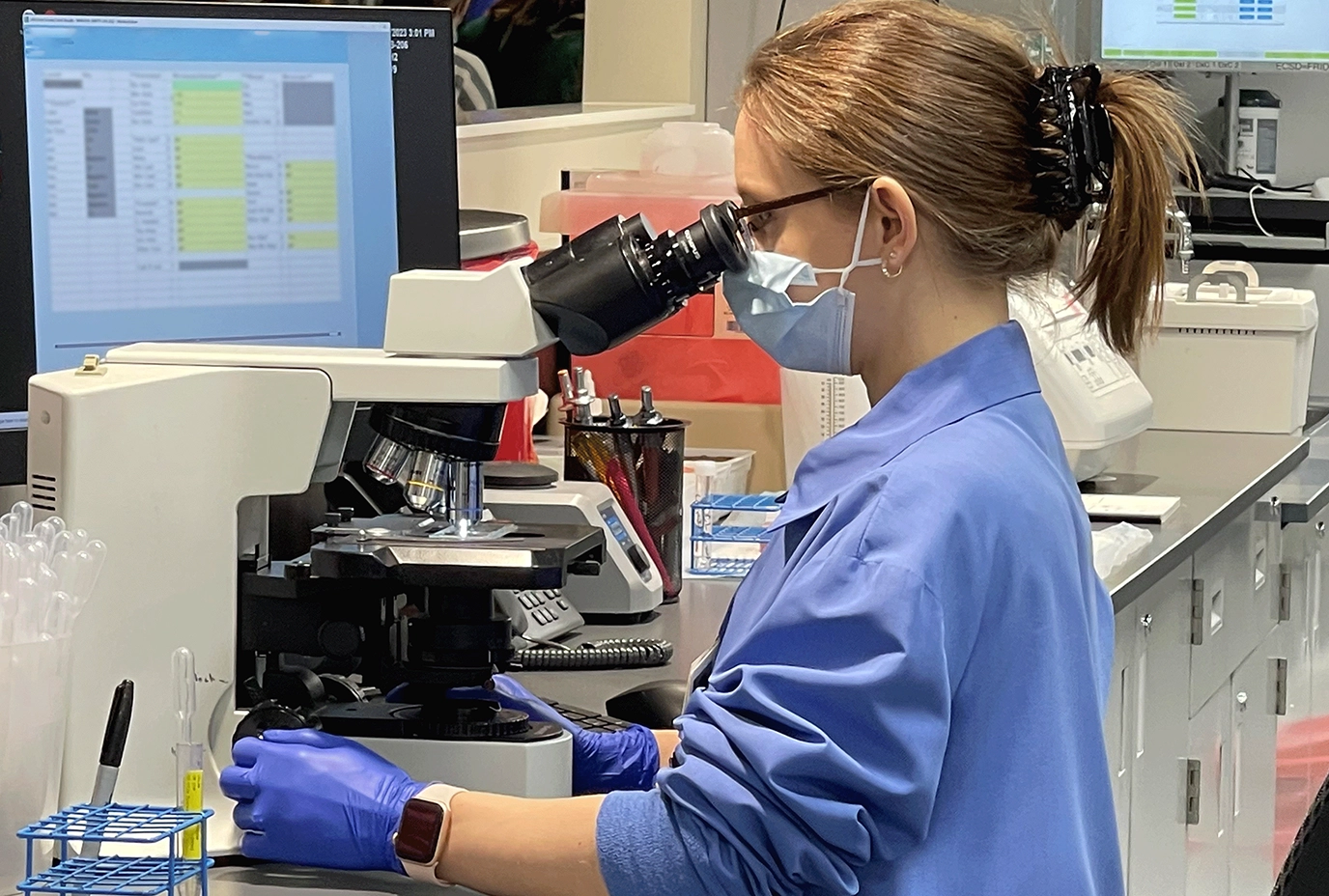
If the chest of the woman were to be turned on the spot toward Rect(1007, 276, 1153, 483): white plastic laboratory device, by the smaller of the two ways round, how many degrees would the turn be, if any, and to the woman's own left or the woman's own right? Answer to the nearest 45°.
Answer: approximately 90° to the woman's own right

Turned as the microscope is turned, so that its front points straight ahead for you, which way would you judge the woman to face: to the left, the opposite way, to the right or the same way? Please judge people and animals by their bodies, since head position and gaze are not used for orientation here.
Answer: the opposite way

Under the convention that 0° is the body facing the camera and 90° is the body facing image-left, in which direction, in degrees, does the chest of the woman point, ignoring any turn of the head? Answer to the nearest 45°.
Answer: approximately 90°

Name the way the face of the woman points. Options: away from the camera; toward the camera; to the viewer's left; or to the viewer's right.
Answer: to the viewer's left

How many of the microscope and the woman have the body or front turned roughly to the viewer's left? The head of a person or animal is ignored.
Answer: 1

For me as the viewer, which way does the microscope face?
facing to the right of the viewer

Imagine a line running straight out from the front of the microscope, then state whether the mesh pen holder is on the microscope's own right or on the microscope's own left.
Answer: on the microscope's own left
